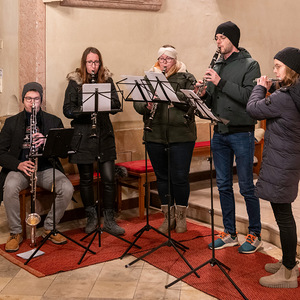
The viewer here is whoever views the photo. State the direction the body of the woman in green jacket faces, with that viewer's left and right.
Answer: facing the viewer

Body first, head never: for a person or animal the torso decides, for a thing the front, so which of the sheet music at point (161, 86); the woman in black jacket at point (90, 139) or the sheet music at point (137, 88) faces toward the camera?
the woman in black jacket

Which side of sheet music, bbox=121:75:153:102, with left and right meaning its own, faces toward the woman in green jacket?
front

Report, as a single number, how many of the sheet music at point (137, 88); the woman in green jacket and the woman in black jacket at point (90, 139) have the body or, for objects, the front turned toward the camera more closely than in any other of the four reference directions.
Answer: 2

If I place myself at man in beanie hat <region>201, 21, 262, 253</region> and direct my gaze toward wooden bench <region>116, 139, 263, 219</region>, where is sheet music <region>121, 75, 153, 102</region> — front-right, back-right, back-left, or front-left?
front-left

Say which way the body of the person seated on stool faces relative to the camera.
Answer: toward the camera

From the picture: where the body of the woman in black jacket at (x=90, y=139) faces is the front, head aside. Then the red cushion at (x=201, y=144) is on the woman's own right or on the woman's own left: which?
on the woman's own left

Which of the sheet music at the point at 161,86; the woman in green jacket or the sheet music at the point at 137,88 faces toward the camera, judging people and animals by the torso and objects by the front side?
the woman in green jacket

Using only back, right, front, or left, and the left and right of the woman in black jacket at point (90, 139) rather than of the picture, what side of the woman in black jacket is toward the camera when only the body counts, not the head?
front

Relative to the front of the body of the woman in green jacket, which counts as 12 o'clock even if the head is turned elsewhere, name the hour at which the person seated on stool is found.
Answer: The person seated on stool is roughly at 3 o'clock from the woman in green jacket.

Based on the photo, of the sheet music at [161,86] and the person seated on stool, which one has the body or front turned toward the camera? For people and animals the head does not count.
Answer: the person seated on stool

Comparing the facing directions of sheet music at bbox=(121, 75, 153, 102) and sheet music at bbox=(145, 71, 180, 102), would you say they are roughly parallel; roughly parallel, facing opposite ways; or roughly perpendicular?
roughly parallel

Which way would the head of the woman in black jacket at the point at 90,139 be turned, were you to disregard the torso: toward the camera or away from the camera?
toward the camera

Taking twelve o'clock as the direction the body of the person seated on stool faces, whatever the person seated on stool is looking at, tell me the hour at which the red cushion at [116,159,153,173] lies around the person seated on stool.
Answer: The red cushion is roughly at 8 o'clock from the person seated on stool.

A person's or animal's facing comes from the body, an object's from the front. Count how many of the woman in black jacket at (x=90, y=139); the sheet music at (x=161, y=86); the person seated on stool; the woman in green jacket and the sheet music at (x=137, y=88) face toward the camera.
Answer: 3

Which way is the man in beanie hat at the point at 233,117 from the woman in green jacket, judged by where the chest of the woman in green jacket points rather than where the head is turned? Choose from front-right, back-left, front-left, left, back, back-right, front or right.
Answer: front-left

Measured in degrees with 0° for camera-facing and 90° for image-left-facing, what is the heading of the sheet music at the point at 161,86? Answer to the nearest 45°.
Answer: approximately 225°
